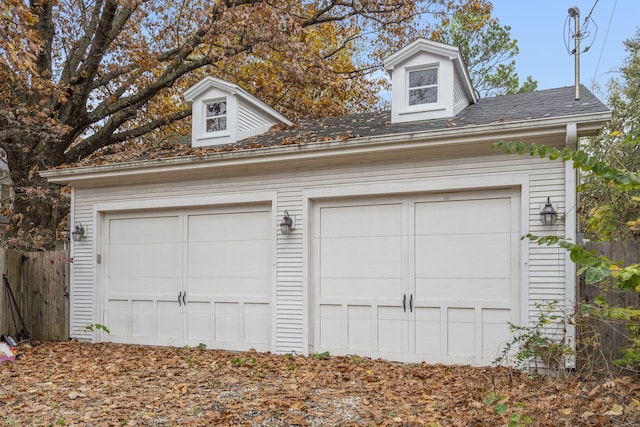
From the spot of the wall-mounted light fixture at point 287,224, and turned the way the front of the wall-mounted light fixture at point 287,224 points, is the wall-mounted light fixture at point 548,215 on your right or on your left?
on your left

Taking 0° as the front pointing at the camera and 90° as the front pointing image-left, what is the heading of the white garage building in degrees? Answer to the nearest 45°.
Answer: approximately 45°

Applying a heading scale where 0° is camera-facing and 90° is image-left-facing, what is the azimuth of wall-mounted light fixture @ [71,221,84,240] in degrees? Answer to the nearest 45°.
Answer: approximately 45°

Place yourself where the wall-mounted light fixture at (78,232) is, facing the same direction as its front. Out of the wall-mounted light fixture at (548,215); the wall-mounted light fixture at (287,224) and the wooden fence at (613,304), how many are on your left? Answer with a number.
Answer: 3

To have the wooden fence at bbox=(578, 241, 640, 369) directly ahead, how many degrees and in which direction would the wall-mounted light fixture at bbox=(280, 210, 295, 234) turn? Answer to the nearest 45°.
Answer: approximately 90° to its left

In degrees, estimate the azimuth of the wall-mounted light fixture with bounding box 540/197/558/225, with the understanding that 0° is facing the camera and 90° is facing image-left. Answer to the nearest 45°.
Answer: approximately 0°
